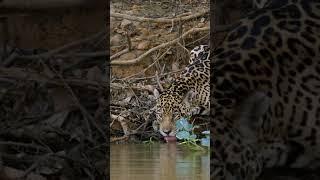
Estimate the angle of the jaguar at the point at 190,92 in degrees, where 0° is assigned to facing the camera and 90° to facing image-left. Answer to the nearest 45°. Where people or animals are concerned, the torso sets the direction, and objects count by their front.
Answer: approximately 45°
